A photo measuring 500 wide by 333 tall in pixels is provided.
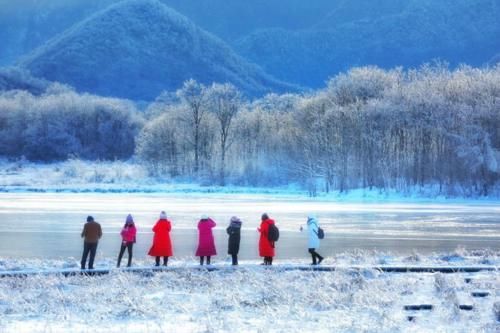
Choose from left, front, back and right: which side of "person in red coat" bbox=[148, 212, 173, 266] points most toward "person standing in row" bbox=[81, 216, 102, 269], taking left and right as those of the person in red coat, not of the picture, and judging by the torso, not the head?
left

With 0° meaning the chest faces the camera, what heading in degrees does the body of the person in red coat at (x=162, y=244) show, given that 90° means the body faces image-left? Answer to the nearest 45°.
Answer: approximately 180°

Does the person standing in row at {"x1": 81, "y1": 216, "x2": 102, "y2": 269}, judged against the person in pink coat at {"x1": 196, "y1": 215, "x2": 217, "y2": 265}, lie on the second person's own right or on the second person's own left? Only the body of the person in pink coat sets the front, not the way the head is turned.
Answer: on the second person's own left

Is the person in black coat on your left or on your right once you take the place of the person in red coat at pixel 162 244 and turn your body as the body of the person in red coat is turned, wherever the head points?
on your right

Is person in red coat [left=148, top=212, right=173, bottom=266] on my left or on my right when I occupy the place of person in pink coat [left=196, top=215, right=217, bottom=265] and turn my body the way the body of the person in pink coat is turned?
on my left

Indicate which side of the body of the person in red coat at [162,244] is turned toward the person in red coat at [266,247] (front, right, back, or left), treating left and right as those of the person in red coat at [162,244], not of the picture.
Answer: right

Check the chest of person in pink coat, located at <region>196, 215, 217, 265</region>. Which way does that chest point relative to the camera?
away from the camera

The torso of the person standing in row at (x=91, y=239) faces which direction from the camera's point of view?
away from the camera

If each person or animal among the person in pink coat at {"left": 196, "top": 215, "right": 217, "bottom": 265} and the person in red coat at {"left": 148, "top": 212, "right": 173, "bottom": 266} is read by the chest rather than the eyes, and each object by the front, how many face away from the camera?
2

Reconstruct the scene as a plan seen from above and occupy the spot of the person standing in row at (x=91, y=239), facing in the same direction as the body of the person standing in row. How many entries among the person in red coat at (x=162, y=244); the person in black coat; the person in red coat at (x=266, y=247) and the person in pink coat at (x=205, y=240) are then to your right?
4
